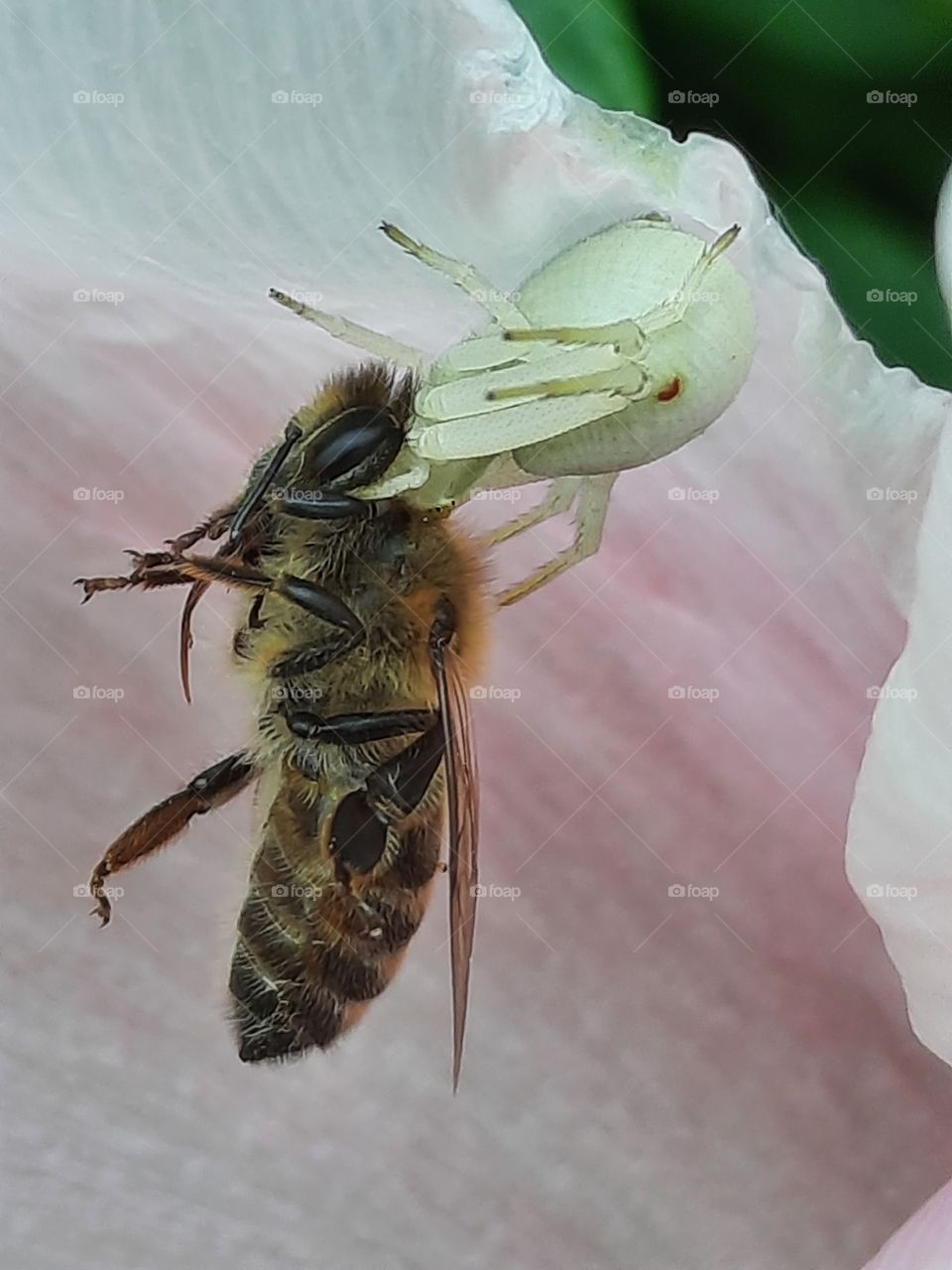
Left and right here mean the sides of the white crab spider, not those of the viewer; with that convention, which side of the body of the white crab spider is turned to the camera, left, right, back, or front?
left
